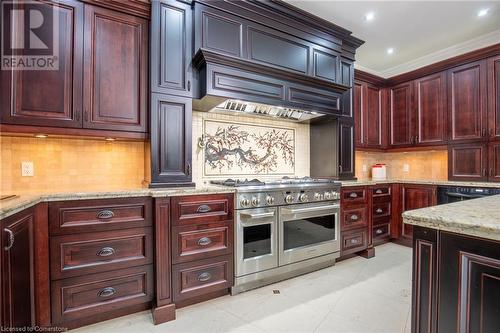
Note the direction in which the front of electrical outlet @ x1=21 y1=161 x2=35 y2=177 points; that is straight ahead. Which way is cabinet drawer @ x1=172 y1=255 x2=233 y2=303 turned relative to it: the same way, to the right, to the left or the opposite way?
the same way

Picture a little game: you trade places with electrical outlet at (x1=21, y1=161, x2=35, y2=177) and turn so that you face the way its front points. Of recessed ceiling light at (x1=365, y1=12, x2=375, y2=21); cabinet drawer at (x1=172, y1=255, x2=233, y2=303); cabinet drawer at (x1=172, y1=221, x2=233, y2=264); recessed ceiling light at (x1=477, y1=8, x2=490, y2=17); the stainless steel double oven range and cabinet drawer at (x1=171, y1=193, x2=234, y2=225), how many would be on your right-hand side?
0

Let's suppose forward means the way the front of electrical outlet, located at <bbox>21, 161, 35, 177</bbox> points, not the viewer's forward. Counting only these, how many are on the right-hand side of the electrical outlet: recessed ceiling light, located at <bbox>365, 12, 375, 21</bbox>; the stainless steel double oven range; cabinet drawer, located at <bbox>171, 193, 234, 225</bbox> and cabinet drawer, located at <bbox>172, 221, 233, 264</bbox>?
0

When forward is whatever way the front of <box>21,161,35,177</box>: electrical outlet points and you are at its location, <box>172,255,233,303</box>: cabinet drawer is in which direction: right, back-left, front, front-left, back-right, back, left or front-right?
front-left

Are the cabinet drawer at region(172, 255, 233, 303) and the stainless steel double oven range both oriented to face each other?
no

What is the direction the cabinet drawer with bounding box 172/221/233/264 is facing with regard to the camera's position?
facing the viewer and to the right of the viewer

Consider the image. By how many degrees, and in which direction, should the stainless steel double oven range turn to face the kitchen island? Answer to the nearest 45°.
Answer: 0° — it already faces it

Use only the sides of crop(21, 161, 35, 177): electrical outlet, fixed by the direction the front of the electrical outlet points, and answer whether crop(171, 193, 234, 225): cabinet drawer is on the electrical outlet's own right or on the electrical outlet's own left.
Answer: on the electrical outlet's own left

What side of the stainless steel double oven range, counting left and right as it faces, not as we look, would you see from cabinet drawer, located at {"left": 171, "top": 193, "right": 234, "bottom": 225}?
right

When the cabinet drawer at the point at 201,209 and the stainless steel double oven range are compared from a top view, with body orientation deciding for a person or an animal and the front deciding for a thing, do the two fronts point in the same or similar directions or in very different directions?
same or similar directions

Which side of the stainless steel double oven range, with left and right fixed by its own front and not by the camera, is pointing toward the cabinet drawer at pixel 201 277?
right

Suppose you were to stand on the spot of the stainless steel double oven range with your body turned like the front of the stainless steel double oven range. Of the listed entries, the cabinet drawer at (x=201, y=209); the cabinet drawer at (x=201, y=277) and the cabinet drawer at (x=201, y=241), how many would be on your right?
3

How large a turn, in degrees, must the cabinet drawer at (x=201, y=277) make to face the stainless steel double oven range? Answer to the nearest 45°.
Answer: approximately 45° to its left

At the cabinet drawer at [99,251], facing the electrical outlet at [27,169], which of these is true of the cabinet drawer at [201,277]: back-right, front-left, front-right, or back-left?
back-right

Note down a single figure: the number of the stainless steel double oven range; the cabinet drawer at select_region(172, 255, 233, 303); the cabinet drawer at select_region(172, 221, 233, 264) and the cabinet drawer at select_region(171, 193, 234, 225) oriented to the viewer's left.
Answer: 0

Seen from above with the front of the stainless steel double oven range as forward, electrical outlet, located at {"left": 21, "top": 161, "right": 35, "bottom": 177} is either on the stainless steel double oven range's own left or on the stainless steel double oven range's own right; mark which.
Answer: on the stainless steel double oven range's own right

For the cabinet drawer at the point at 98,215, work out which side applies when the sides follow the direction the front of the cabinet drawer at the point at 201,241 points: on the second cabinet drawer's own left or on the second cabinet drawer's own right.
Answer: on the second cabinet drawer's own right

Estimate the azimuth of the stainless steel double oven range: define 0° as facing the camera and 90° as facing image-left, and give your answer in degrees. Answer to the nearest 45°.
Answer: approximately 315°

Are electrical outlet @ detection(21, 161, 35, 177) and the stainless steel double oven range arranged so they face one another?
no

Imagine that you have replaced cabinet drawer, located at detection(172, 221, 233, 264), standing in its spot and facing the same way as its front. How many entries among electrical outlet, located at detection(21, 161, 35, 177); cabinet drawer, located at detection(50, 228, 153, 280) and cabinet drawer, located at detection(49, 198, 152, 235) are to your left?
0

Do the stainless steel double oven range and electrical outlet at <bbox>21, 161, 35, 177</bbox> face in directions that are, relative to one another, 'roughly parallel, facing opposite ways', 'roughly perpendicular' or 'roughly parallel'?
roughly parallel

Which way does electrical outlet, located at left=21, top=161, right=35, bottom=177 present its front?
toward the camera

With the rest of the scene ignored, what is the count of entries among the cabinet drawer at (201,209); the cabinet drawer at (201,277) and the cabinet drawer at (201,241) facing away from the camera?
0
